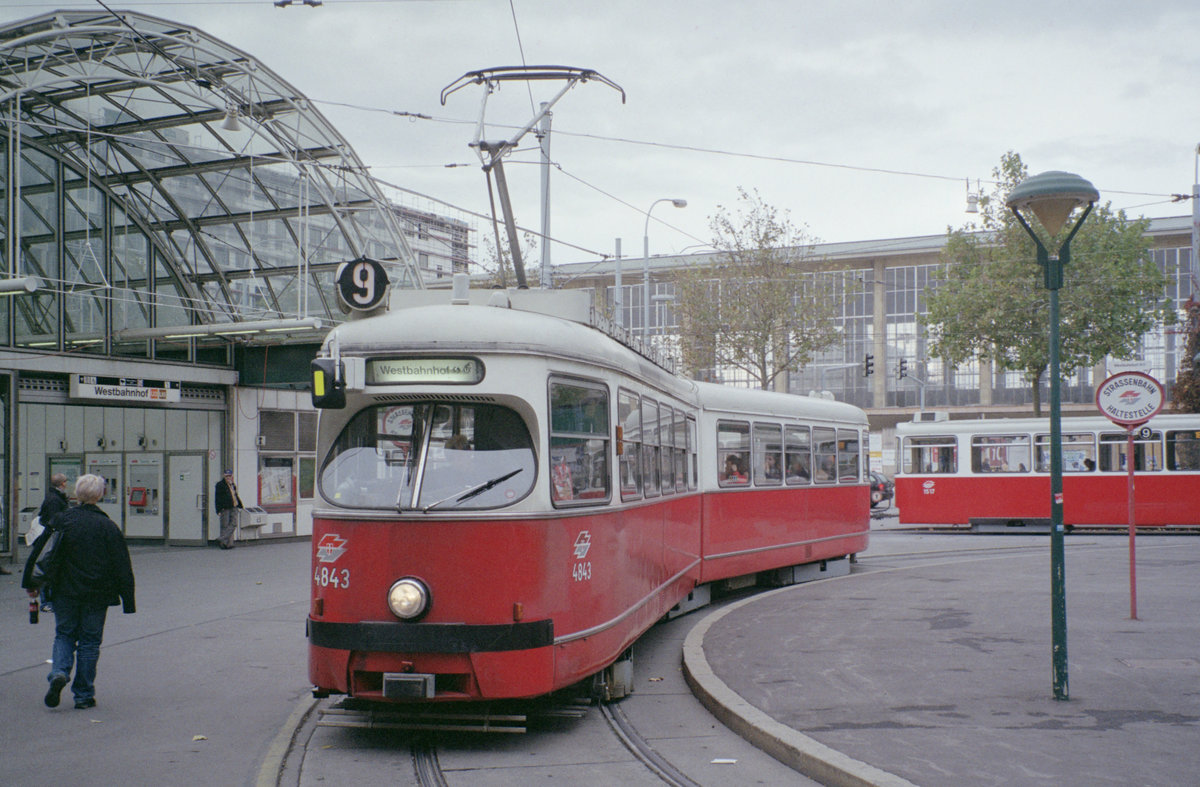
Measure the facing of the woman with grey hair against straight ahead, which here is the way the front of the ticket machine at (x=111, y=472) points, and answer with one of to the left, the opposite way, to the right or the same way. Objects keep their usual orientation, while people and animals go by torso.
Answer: the opposite way

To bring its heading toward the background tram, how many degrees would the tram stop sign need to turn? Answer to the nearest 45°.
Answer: approximately 180°

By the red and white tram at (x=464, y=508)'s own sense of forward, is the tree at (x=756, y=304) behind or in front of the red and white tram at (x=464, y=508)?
behind

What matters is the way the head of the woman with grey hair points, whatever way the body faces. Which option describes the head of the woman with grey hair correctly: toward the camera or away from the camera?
away from the camera

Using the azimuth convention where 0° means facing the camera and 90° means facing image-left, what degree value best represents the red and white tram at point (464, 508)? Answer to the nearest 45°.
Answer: approximately 45°

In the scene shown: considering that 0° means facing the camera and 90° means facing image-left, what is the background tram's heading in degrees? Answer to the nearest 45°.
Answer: approximately 90°

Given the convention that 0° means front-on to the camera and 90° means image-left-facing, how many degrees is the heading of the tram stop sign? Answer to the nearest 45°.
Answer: approximately 0°

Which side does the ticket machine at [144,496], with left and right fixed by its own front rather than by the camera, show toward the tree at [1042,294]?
left
